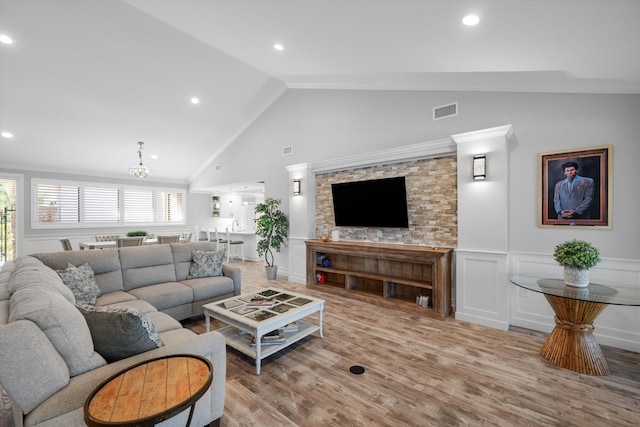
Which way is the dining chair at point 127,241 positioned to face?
away from the camera

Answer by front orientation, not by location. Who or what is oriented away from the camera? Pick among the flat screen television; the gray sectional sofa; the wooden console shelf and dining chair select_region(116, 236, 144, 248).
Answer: the dining chair

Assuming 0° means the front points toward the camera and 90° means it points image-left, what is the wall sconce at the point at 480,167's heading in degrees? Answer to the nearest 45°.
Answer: approximately 45°

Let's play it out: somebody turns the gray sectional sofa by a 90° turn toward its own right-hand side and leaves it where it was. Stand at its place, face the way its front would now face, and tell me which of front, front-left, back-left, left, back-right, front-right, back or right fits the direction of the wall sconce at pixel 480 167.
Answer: back-left

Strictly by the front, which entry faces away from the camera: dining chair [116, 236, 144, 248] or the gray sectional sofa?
the dining chair

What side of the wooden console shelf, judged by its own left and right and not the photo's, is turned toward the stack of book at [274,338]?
front

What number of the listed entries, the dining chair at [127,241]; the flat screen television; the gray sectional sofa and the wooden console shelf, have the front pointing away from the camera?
1

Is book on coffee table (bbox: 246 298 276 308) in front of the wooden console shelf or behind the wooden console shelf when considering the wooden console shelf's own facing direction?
in front

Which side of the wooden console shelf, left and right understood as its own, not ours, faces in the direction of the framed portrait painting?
left

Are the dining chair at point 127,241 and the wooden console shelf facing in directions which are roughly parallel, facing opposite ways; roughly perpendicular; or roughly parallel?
roughly perpendicular

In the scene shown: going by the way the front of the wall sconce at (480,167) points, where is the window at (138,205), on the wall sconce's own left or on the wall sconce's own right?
on the wall sconce's own right

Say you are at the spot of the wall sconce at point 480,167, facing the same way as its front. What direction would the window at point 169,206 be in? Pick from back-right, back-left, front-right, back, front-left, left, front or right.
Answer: front-right

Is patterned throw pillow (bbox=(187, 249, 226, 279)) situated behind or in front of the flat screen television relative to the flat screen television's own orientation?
in front

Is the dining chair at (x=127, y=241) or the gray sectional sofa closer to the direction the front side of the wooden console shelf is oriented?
the gray sectional sofa

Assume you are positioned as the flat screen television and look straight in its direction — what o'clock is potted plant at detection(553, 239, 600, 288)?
The potted plant is roughly at 9 o'clock from the flat screen television.
